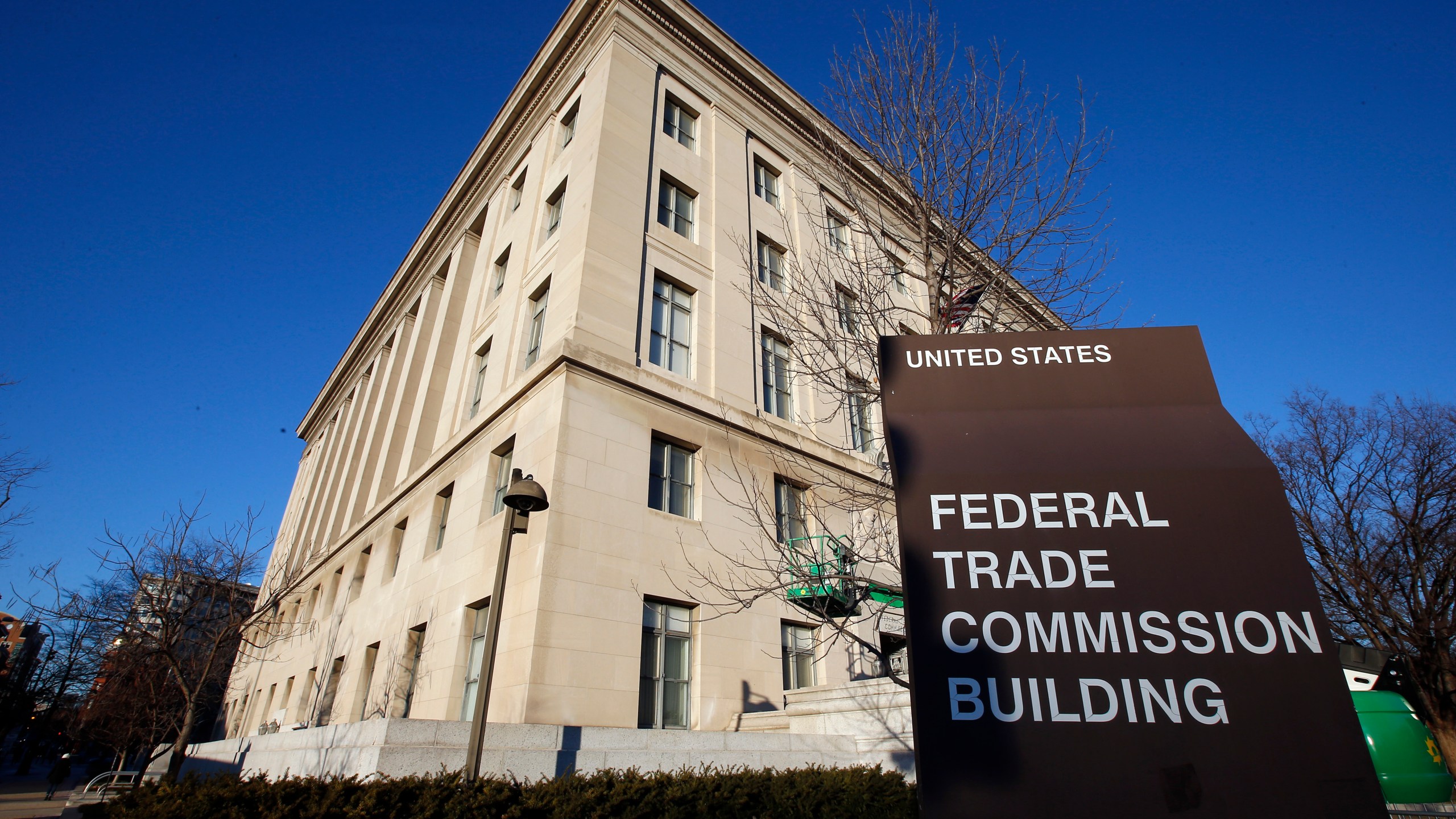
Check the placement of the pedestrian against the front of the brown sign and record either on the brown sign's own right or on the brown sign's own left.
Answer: on the brown sign's own right

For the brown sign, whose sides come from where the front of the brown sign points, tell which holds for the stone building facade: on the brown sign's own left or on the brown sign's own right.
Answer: on the brown sign's own right

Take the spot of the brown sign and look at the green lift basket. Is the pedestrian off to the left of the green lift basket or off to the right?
left

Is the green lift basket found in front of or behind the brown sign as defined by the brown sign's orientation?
behind

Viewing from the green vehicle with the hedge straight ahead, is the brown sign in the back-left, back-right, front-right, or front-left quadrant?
front-left

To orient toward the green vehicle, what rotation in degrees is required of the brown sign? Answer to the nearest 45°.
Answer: approximately 180°

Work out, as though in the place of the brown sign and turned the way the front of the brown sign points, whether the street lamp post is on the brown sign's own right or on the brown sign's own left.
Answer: on the brown sign's own right

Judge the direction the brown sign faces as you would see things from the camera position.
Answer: facing the viewer

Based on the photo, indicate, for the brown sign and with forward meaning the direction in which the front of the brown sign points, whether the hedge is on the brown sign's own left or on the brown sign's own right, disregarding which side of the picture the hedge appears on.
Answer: on the brown sign's own right

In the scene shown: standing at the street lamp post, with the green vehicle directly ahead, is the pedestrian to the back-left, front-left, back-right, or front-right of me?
back-left
